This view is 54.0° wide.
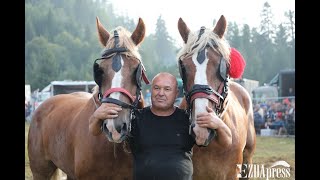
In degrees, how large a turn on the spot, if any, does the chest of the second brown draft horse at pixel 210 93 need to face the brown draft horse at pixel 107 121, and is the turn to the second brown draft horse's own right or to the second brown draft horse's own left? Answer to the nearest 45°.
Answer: approximately 45° to the second brown draft horse's own right
